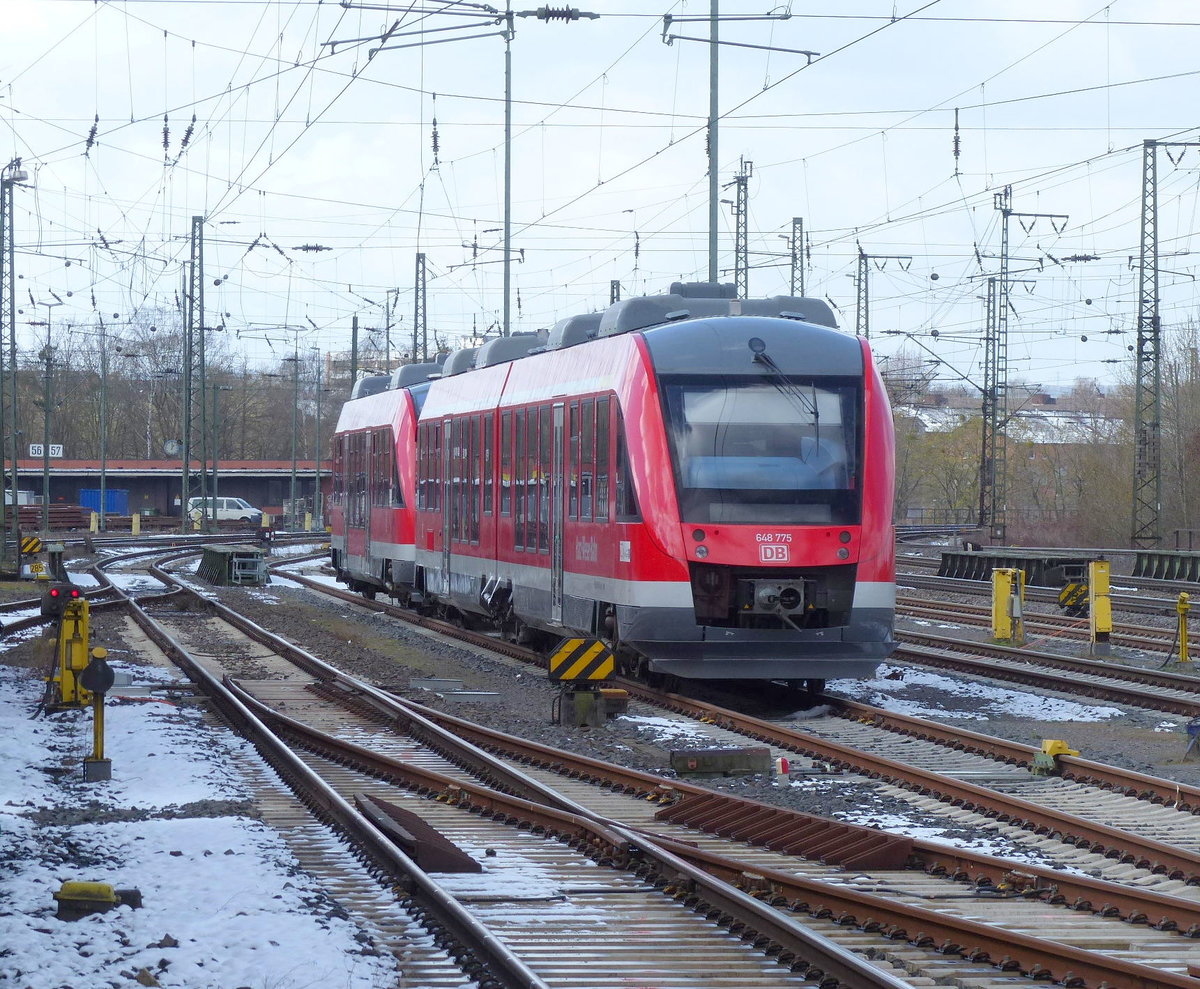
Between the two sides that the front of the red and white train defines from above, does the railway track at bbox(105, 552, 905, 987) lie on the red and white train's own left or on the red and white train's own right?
on the red and white train's own right

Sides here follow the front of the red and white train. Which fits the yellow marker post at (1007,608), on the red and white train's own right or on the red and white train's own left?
on the red and white train's own left

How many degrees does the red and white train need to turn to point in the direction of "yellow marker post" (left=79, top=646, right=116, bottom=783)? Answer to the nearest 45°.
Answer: approximately 90° to its right

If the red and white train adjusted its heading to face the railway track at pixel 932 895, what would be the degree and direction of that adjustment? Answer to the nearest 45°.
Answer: approximately 45° to its right

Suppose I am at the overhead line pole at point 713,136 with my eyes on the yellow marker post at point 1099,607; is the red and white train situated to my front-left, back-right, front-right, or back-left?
front-right

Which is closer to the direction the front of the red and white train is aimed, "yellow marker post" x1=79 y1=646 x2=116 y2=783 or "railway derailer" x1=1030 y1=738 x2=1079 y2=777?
the railway derailer

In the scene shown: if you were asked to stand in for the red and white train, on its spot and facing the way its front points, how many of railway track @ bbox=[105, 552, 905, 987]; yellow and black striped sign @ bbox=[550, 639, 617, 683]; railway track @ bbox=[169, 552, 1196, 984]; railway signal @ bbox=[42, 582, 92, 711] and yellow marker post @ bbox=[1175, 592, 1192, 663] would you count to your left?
1

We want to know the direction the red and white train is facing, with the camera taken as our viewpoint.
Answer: facing the viewer and to the right of the viewer

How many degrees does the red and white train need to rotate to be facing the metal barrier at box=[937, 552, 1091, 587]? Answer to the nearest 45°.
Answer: approximately 135° to its left

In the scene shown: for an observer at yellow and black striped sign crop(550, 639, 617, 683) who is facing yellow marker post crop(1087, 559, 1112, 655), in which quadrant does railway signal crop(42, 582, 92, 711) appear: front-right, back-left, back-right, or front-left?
back-left

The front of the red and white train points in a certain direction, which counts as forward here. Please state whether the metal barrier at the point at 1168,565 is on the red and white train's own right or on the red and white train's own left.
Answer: on the red and white train's own left

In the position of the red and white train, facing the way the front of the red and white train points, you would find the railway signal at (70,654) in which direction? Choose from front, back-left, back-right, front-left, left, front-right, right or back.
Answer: front-right

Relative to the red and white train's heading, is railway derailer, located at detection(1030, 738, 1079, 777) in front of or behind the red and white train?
in front

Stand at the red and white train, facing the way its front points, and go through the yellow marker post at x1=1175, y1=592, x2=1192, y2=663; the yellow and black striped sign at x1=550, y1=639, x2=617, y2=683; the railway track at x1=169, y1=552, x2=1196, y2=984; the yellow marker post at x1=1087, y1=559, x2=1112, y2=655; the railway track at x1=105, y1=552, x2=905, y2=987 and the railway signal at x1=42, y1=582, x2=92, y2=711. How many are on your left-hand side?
2

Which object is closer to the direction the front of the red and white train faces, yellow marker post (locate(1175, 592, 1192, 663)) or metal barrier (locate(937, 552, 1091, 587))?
the yellow marker post

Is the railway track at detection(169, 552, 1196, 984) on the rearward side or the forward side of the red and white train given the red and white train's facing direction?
on the forward side

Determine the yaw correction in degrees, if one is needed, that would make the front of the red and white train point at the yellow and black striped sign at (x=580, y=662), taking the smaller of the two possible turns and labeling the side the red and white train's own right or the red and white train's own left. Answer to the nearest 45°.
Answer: approximately 90° to the red and white train's own right
